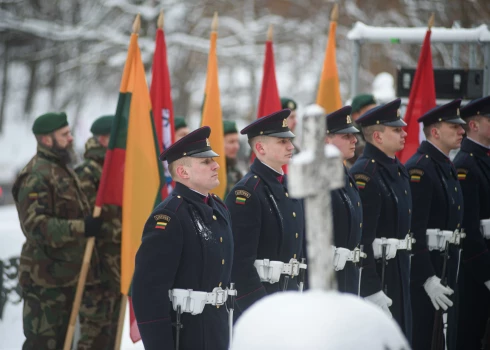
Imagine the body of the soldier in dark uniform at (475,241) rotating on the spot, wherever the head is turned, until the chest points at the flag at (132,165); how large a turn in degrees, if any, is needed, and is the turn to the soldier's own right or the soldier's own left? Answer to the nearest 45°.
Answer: approximately 90° to the soldier's own right

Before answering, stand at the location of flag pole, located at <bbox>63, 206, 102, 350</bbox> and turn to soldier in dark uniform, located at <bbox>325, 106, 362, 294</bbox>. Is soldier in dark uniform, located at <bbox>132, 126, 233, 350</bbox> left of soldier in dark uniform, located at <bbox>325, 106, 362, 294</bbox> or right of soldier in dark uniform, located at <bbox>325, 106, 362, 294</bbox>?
right

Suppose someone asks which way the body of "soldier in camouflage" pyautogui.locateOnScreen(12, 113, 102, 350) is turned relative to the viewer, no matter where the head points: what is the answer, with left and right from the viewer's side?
facing to the right of the viewer

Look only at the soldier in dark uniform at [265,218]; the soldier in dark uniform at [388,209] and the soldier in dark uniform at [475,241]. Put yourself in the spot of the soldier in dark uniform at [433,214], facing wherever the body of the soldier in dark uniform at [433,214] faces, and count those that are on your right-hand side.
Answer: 2

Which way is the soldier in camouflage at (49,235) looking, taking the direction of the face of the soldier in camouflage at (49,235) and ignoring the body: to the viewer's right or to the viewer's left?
to the viewer's right

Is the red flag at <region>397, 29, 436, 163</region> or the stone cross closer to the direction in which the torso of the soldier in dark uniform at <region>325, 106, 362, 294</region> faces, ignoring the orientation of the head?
the stone cross
